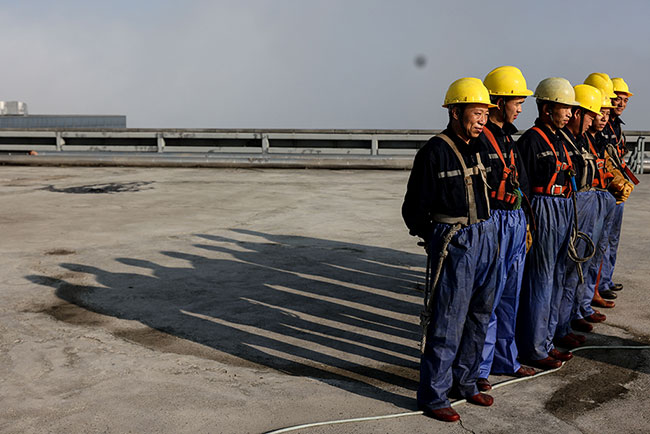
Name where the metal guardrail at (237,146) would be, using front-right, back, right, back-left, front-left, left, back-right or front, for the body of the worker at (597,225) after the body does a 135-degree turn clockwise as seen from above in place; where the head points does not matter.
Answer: front-right

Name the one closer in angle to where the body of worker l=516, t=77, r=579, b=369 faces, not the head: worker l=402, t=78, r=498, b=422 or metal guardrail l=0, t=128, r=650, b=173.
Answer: the worker
